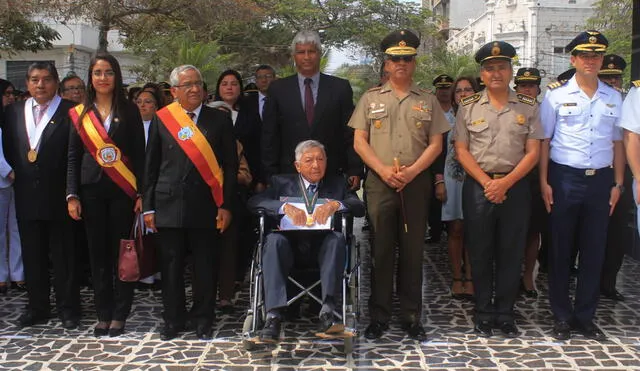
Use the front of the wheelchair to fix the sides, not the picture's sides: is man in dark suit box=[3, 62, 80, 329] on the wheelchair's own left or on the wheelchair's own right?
on the wheelchair's own right

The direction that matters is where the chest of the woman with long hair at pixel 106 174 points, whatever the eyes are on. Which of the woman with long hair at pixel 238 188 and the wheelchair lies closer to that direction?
the wheelchair

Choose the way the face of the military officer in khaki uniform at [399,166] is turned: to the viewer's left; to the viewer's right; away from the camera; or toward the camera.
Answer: toward the camera

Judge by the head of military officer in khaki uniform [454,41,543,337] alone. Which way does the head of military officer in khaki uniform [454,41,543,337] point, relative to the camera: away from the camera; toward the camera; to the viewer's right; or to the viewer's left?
toward the camera

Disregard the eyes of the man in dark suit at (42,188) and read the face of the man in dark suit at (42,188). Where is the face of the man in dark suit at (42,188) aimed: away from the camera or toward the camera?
toward the camera

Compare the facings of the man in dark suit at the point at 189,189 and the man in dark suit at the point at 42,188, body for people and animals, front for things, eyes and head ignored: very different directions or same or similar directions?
same or similar directions

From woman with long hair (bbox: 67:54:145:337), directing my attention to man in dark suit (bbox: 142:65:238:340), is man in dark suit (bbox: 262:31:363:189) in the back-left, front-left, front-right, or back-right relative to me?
front-left

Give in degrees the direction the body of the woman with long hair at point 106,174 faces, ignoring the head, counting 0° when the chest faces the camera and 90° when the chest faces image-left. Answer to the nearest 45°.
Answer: approximately 0°

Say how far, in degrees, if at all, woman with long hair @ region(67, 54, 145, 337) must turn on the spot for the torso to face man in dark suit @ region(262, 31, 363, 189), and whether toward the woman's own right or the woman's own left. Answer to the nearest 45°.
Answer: approximately 90° to the woman's own left

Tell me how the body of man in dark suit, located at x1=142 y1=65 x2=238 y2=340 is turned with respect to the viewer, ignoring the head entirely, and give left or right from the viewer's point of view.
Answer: facing the viewer

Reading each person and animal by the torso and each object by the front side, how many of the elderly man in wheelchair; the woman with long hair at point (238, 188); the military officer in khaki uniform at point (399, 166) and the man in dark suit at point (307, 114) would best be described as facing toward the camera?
4

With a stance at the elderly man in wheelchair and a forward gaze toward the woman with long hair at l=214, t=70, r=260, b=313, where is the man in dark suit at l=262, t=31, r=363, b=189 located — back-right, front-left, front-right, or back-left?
front-right

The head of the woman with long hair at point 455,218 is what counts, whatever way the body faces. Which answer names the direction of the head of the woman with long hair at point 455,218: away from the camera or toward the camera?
toward the camera

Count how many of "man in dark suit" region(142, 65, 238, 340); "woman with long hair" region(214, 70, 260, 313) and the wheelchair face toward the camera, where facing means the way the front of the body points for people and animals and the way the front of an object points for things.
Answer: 3

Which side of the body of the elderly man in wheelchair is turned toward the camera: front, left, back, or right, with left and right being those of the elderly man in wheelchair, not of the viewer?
front

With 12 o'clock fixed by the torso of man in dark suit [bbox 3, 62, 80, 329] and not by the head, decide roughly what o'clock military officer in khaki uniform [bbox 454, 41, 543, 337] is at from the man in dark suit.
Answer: The military officer in khaki uniform is roughly at 10 o'clock from the man in dark suit.
